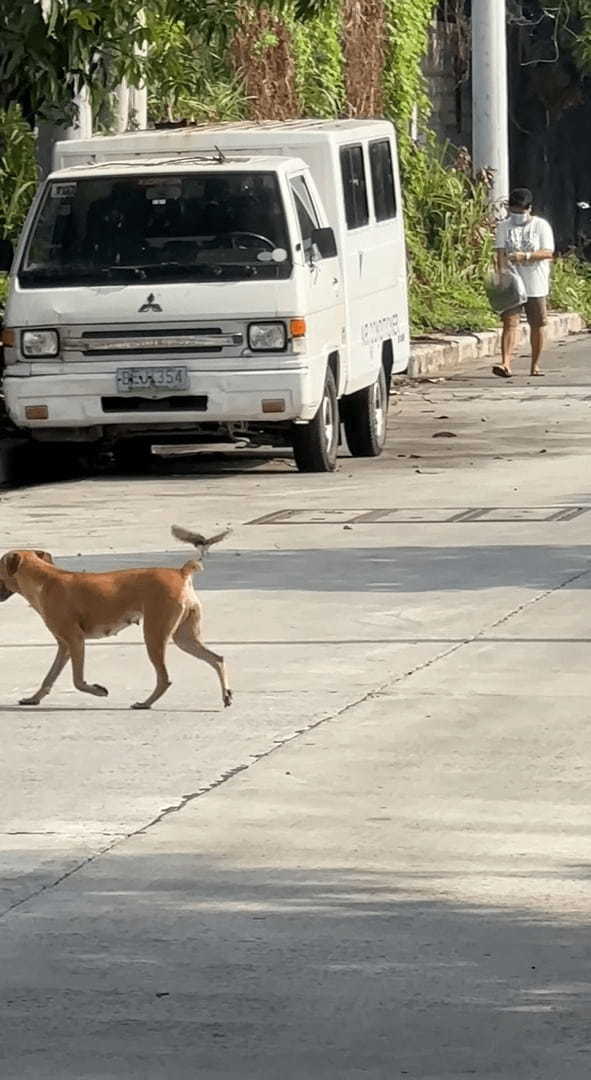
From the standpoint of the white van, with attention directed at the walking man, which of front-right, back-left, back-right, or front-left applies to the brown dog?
back-right

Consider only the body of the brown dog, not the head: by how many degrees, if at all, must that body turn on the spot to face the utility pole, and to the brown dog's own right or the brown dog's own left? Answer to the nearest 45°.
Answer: approximately 90° to the brown dog's own right

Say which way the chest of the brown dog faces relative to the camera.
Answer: to the viewer's left

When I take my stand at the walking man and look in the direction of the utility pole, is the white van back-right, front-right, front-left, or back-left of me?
back-left

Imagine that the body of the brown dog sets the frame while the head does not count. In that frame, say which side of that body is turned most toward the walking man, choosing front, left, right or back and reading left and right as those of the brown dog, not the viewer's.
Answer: right

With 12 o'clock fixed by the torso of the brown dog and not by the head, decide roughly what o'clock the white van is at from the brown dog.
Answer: The white van is roughly at 3 o'clock from the brown dog.
